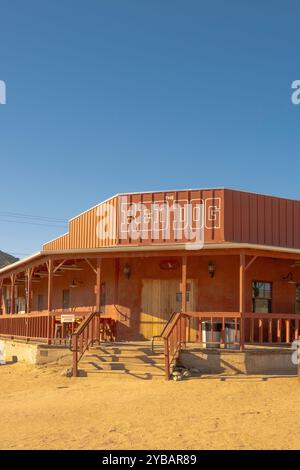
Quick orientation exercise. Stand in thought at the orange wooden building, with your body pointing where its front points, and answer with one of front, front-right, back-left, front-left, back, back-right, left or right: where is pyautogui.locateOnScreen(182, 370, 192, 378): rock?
front

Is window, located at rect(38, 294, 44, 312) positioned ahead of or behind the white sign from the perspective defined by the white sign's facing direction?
behind

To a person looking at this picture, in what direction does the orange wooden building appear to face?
facing the viewer

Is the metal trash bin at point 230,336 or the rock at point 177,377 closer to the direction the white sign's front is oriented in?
the rock

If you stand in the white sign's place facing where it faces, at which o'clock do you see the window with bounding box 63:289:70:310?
The window is roughly at 6 o'clock from the white sign.

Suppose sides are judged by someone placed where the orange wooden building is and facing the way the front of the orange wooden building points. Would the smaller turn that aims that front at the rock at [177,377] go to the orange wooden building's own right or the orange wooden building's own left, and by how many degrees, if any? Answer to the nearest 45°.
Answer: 0° — it already faces it

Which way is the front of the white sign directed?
toward the camera

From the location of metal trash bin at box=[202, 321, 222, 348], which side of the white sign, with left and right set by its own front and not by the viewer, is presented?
left
